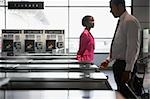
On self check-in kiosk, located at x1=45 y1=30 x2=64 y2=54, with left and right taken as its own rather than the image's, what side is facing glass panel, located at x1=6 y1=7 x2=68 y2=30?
back

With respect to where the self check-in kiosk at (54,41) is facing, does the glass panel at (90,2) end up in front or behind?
behind

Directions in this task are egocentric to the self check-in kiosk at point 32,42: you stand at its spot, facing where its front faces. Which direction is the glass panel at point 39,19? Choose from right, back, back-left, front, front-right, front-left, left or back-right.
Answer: back

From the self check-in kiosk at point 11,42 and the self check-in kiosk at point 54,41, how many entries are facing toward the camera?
2

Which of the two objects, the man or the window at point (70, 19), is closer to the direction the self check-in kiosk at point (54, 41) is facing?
the man

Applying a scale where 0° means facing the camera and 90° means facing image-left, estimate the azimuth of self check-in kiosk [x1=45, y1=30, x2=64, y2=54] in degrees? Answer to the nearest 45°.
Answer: approximately 0°
